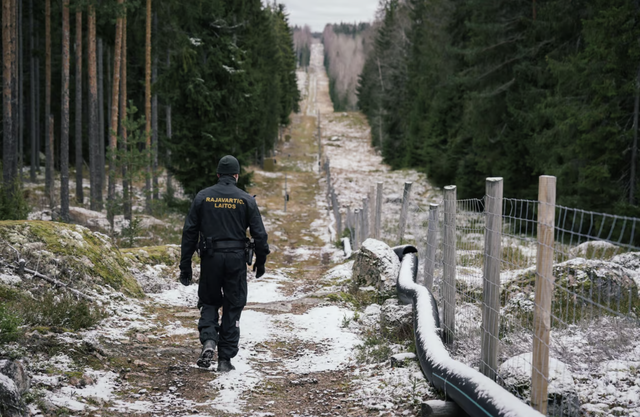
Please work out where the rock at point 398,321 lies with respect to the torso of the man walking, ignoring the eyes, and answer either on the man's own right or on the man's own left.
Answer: on the man's own right

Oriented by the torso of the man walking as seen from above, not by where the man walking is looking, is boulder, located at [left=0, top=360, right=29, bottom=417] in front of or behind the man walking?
behind

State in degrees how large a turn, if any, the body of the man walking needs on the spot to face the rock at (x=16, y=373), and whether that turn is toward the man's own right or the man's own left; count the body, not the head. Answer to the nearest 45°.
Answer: approximately 135° to the man's own left

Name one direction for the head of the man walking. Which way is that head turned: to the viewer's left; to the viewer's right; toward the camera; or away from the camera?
away from the camera

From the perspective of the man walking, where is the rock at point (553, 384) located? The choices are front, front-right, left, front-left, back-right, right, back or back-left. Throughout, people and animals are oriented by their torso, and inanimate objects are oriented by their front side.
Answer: back-right

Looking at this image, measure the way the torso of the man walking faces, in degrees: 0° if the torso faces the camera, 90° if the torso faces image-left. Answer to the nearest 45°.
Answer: approximately 180°
